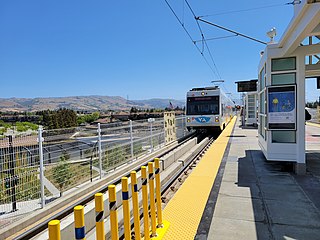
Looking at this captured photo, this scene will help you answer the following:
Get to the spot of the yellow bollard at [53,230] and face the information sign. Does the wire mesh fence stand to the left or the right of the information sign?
left

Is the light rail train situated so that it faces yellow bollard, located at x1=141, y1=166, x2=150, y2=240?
yes

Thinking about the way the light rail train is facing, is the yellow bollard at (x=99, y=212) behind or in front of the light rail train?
in front

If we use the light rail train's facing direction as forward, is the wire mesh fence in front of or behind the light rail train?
in front

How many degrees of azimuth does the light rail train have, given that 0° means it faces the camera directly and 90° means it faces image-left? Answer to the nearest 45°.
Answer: approximately 0°

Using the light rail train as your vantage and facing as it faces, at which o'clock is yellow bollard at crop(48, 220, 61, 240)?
The yellow bollard is roughly at 12 o'clock from the light rail train.

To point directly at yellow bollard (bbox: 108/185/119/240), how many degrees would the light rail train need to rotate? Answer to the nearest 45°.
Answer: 0° — it already faces it
